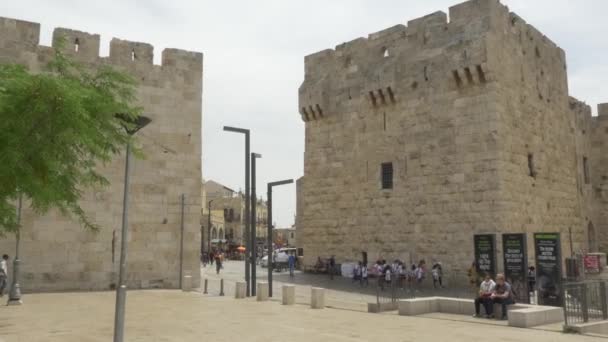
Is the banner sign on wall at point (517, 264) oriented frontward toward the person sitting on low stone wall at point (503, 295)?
yes

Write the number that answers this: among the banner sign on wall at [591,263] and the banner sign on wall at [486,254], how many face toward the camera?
2

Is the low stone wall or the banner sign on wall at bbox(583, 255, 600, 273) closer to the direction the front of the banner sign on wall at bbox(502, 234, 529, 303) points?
the low stone wall

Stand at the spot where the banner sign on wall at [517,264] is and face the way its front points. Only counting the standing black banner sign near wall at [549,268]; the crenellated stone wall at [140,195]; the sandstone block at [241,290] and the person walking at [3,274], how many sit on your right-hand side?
3

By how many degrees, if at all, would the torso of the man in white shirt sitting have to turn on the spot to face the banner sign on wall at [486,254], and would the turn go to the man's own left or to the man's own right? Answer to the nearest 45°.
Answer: approximately 135° to the man's own right

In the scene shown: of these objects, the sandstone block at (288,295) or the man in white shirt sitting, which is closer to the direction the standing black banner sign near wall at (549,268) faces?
the man in white shirt sitting

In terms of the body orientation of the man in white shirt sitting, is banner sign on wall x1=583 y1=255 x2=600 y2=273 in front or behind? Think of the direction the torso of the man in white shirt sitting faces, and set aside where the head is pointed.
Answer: behind

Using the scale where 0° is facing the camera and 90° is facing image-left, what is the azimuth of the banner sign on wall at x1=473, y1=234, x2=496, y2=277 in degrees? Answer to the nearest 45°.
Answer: approximately 0°

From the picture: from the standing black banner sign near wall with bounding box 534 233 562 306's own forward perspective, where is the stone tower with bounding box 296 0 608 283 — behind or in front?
behind

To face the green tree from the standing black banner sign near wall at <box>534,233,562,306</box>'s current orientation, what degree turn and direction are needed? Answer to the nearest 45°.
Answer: approximately 45° to its right

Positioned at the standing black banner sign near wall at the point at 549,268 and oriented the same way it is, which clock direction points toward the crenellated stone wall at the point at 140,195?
The crenellated stone wall is roughly at 3 o'clock from the standing black banner sign near wall.
